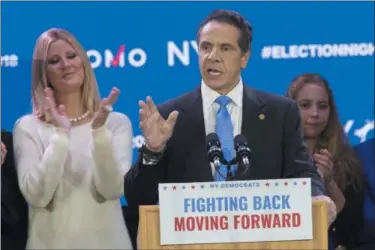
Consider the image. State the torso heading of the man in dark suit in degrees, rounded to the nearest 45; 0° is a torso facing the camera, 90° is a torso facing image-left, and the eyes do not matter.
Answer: approximately 0°

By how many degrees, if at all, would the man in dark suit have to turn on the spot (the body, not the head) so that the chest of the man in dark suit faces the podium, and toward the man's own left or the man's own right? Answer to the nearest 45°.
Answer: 0° — they already face it

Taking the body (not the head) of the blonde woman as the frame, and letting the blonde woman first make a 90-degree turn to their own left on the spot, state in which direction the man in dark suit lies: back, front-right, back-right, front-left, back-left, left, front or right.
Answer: front-right

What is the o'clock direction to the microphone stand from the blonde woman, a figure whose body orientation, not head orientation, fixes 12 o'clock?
The microphone stand is roughly at 11 o'clock from the blonde woman.
